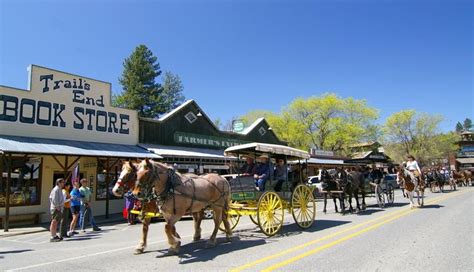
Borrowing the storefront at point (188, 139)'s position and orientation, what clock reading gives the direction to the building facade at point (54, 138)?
The building facade is roughly at 3 o'clock from the storefront.

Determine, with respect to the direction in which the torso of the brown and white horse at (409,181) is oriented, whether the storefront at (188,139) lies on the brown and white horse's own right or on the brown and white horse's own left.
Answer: on the brown and white horse's own right

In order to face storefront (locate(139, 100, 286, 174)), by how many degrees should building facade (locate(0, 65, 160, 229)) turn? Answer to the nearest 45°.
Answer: approximately 90° to its left

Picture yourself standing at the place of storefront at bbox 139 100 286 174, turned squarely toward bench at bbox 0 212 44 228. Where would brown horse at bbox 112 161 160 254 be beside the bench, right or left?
left

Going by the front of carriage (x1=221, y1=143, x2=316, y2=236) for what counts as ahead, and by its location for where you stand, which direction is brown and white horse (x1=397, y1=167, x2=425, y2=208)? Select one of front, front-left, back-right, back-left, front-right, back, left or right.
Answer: back

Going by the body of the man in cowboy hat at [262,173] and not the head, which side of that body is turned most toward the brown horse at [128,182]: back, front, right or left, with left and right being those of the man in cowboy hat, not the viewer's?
front

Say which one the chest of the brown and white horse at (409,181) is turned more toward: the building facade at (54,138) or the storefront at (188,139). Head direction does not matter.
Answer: the building facade

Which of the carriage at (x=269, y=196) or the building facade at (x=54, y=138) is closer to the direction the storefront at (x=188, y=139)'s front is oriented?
the carriage

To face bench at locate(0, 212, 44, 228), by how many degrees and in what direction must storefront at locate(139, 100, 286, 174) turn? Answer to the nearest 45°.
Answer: approximately 90° to its right

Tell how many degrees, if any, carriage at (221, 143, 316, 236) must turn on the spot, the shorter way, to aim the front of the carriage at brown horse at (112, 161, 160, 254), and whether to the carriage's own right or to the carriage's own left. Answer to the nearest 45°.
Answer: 0° — it already faces it

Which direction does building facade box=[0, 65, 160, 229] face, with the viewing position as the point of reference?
facing the viewer and to the right of the viewer

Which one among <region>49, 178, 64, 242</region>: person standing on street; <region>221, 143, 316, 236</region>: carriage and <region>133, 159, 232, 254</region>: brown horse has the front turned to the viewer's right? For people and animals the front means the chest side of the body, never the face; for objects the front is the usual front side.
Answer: the person standing on street

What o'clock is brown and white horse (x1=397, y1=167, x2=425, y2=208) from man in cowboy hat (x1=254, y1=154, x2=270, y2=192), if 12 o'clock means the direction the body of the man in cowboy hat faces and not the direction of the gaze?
The brown and white horse is roughly at 6 o'clock from the man in cowboy hat.

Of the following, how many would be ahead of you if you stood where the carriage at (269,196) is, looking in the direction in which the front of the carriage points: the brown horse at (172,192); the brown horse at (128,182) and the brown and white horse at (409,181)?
2

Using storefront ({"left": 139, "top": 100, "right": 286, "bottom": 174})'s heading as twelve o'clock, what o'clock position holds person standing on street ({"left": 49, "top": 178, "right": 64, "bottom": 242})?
The person standing on street is roughly at 2 o'clock from the storefront.

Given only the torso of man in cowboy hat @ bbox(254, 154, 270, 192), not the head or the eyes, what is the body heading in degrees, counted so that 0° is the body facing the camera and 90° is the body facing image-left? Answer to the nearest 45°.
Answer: approximately 45°

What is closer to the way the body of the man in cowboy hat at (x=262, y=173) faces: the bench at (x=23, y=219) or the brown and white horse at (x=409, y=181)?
the bench
